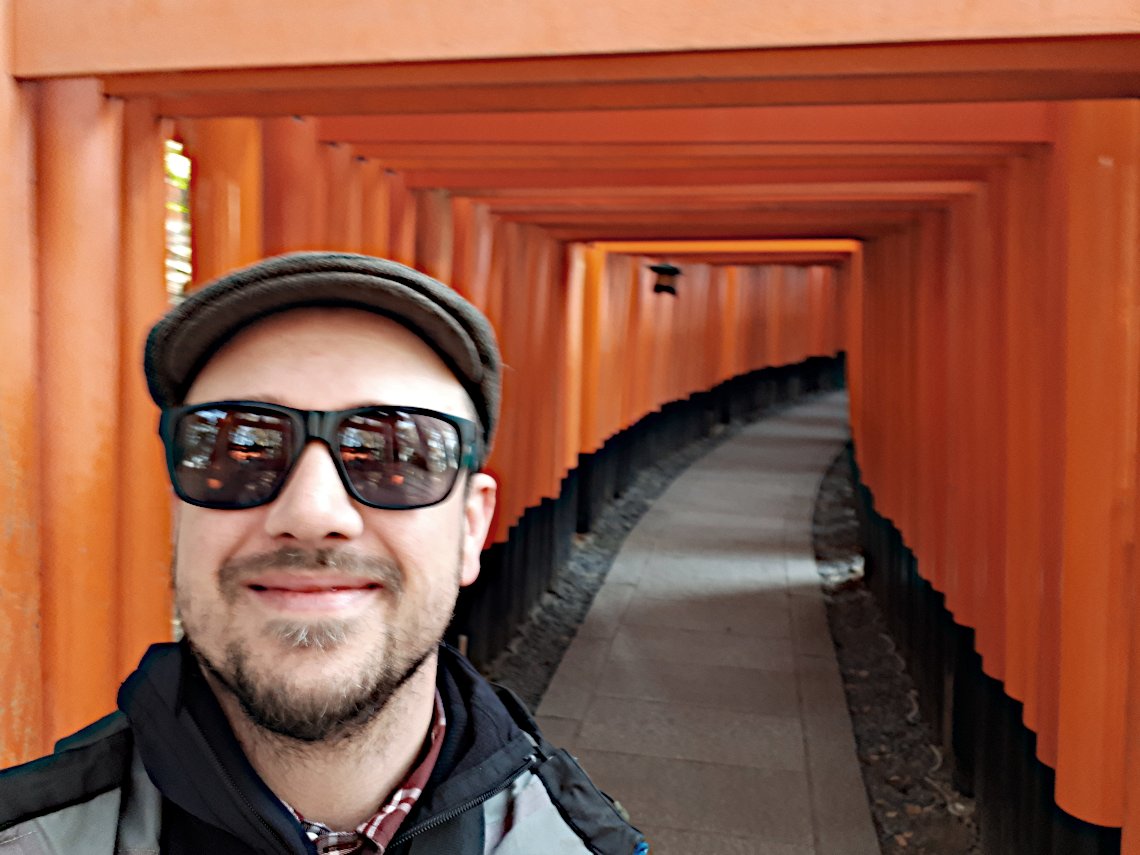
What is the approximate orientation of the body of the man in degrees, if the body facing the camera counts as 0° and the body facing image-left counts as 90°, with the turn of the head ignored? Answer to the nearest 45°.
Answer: approximately 0°
